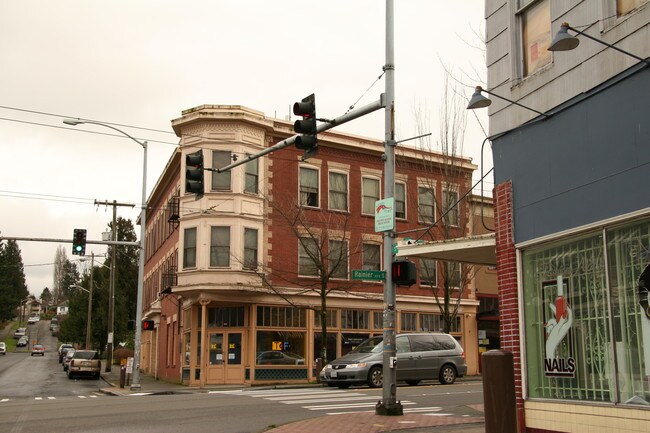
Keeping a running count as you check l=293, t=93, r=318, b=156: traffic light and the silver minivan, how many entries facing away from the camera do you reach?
0

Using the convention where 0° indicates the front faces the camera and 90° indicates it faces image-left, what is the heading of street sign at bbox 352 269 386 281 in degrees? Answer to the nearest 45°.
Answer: approximately 0°

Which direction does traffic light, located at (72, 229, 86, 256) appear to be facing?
toward the camera

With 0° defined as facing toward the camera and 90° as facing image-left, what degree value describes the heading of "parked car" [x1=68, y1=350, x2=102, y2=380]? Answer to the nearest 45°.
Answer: approximately 180°

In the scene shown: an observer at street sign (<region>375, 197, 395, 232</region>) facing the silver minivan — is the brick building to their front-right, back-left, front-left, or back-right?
front-left

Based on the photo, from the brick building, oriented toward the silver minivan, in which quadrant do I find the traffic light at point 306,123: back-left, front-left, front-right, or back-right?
front-right

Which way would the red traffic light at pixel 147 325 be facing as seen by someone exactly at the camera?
facing the viewer

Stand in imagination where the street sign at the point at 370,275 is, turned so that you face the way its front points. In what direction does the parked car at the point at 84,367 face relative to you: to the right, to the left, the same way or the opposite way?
the opposite way

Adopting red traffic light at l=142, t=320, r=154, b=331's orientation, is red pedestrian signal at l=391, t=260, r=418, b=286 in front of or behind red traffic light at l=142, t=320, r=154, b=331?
in front

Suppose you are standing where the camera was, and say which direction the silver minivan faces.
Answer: facing the viewer and to the left of the viewer

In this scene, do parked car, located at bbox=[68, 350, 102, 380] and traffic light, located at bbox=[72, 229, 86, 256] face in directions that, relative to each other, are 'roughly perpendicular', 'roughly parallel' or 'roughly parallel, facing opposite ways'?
roughly parallel, facing opposite ways
